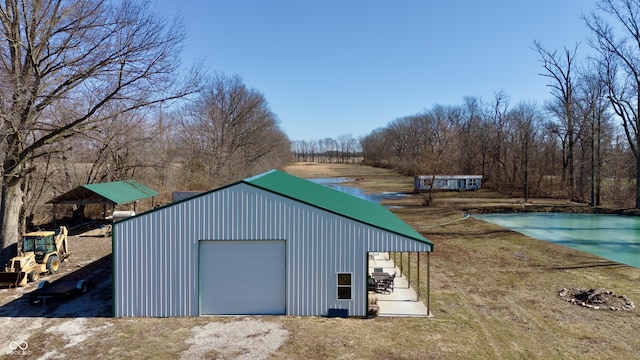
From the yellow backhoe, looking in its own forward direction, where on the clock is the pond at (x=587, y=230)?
The pond is roughly at 8 o'clock from the yellow backhoe.

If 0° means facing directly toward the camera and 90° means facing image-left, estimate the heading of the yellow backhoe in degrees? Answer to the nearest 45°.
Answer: approximately 45°

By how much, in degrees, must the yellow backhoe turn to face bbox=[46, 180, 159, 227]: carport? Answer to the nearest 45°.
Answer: approximately 135° to its right
